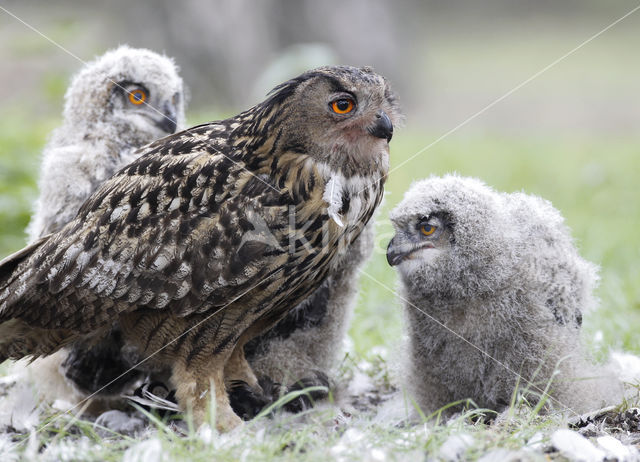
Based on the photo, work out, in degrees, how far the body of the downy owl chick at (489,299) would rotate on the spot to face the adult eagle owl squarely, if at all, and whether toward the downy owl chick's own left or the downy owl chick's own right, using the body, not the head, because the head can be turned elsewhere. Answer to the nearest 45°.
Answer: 0° — it already faces it

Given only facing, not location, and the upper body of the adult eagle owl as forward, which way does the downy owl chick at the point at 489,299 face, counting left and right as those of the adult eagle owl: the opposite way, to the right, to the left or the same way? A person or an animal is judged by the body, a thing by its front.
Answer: the opposite way

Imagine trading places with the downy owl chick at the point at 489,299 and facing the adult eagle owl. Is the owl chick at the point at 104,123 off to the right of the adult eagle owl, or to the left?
right

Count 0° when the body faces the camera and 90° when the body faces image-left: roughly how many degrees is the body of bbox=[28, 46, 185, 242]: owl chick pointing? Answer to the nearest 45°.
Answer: approximately 315°

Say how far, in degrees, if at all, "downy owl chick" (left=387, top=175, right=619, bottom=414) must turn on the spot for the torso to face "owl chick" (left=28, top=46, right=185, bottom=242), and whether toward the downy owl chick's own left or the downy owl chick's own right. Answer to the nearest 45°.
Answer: approximately 45° to the downy owl chick's own right

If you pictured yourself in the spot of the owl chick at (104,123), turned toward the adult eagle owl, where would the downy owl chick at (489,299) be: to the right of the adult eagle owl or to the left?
left

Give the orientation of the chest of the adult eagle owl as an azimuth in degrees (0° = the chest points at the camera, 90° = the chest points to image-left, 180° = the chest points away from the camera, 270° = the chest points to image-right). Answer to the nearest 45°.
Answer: approximately 270°

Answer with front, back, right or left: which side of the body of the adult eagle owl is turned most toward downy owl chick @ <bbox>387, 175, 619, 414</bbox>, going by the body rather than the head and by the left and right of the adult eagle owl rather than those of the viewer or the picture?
front

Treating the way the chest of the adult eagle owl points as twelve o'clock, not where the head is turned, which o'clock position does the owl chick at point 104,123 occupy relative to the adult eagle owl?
The owl chick is roughly at 8 o'clock from the adult eagle owl.

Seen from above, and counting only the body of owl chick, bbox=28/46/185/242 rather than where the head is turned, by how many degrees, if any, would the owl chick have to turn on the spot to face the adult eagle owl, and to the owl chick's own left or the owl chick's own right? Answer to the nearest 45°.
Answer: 0° — it already faces it

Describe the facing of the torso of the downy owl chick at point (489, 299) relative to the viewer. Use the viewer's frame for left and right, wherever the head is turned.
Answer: facing the viewer and to the left of the viewer

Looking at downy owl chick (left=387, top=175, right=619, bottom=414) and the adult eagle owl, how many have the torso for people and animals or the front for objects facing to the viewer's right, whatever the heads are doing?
1

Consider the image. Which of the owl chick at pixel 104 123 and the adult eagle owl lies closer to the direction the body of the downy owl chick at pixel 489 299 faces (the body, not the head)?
the adult eagle owl

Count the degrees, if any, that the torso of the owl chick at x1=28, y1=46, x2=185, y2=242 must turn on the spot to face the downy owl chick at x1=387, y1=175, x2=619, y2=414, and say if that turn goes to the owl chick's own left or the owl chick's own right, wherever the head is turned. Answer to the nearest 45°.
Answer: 0° — it already faces it
